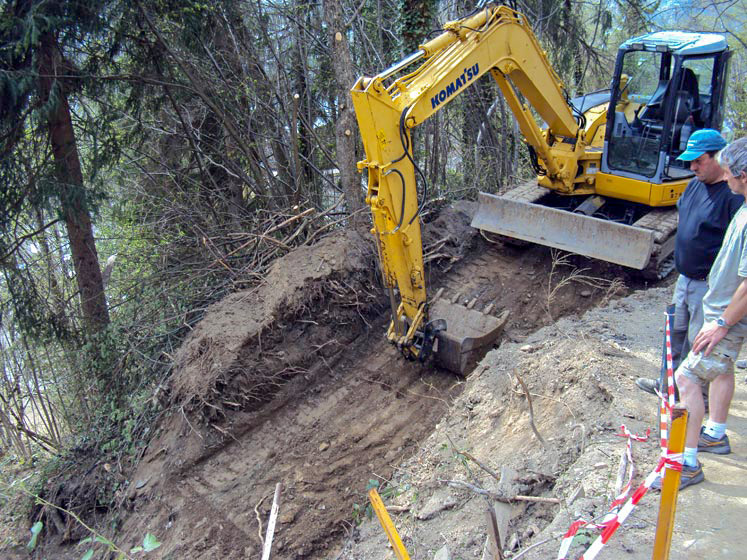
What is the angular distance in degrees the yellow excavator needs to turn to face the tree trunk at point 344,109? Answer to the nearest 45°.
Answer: approximately 45° to its right

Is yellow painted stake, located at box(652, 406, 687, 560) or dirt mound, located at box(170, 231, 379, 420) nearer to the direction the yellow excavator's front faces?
the dirt mound

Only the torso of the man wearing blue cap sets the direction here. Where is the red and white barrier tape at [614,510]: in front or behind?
in front

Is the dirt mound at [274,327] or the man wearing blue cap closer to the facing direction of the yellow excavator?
the dirt mound

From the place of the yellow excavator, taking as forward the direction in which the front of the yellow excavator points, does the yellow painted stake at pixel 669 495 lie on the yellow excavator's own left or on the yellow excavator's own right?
on the yellow excavator's own left

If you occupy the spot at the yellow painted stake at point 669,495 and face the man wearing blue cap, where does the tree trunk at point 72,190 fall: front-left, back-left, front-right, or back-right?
front-left

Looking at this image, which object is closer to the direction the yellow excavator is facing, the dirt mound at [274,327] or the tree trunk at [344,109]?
the dirt mound

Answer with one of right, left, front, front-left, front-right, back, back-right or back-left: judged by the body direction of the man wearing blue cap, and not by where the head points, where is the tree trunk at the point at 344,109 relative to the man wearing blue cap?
right

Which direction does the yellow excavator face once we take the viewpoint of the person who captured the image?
facing the viewer and to the left of the viewer

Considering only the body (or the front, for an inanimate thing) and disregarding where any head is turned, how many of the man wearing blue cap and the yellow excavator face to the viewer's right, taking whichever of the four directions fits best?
0

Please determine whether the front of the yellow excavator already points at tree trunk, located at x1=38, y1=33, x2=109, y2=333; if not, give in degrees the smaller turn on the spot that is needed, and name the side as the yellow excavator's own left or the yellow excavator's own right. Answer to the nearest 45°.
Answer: approximately 45° to the yellow excavator's own right

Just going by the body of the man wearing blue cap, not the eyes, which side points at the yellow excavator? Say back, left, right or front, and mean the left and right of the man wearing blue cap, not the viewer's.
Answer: right

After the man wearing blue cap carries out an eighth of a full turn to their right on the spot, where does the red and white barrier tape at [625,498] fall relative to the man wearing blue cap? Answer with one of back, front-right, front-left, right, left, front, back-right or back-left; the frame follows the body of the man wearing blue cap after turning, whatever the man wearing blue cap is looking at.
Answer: left

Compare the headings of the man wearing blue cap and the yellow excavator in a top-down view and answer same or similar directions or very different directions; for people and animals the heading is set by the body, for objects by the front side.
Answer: same or similar directions

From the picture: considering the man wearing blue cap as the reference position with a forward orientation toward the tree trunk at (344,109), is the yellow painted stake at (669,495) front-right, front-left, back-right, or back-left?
back-left

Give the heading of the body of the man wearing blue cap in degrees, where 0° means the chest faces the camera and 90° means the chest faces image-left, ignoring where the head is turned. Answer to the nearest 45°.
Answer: approximately 45°
